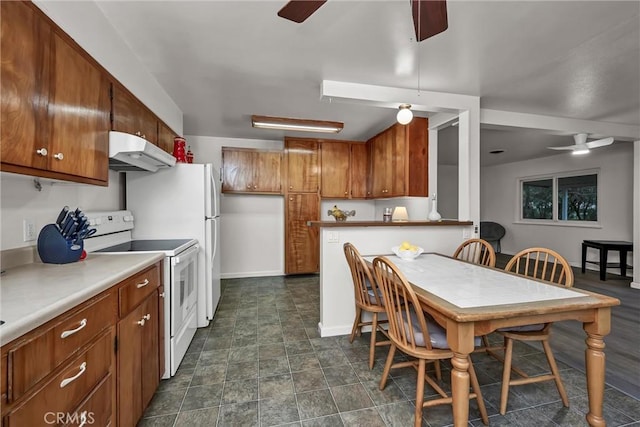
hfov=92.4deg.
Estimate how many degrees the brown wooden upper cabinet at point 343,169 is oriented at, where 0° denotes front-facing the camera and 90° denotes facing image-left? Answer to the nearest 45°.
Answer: approximately 0°

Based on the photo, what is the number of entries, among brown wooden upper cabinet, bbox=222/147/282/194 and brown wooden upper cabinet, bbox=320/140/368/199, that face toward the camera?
2

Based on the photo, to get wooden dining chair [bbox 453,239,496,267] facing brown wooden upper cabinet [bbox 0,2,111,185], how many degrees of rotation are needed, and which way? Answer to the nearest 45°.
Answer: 0° — it already faces it

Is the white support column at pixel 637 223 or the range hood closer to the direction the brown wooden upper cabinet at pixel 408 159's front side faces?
the range hood

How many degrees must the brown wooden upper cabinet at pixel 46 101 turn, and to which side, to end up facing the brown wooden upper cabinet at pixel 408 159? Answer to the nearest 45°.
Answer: approximately 45° to its left

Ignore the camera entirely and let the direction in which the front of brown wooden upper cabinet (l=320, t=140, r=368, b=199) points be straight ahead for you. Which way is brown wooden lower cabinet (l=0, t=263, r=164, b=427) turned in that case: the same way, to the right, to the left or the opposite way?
to the left

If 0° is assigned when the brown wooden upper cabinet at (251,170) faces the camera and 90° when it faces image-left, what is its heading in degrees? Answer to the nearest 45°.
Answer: approximately 0°
